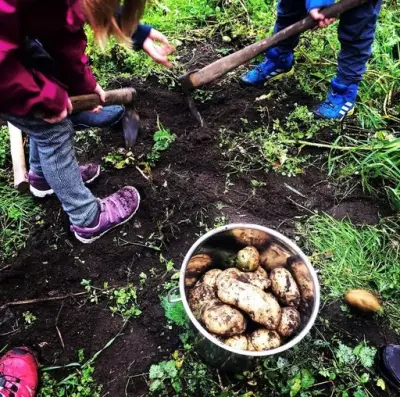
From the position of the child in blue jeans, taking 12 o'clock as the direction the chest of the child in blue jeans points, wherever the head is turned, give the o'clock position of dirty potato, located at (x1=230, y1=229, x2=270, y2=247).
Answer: The dirty potato is roughly at 11 o'clock from the child in blue jeans.

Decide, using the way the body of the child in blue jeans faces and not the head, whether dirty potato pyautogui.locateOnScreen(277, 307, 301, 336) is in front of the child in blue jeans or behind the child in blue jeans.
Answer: in front

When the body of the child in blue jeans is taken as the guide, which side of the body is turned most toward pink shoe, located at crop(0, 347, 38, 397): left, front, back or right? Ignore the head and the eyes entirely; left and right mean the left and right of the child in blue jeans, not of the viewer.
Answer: front

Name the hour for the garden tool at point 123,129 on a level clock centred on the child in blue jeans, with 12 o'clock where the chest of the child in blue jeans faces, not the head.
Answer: The garden tool is roughly at 12 o'clock from the child in blue jeans.

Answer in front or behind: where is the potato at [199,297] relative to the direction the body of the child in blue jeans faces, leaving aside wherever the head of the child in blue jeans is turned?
in front

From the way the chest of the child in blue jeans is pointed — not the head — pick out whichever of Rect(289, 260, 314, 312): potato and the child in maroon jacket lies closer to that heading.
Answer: the child in maroon jacket

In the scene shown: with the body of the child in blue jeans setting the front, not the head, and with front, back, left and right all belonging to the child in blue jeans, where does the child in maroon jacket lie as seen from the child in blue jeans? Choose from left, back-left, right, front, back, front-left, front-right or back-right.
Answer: front

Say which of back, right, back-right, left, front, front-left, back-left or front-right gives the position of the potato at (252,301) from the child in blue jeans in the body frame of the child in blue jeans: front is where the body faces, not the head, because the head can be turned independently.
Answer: front-left

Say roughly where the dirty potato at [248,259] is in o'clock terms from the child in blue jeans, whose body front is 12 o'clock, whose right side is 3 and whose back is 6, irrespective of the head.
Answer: The dirty potato is roughly at 11 o'clock from the child in blue jeans.

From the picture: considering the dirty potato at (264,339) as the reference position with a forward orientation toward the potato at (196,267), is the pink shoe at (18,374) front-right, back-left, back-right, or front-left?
front-left

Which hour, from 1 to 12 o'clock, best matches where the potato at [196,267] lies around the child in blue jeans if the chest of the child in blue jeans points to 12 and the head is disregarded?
The potato is roughly at 11 o'clock from the child in blue jeans.

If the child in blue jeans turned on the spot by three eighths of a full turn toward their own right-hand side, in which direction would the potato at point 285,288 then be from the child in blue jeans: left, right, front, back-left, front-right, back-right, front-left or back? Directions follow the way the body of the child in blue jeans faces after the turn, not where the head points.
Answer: back

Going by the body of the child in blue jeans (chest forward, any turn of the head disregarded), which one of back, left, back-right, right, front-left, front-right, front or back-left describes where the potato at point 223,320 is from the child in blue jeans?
front-left

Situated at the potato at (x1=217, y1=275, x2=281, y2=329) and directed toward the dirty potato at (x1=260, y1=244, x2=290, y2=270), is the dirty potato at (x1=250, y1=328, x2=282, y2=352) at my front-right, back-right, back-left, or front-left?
back-right
